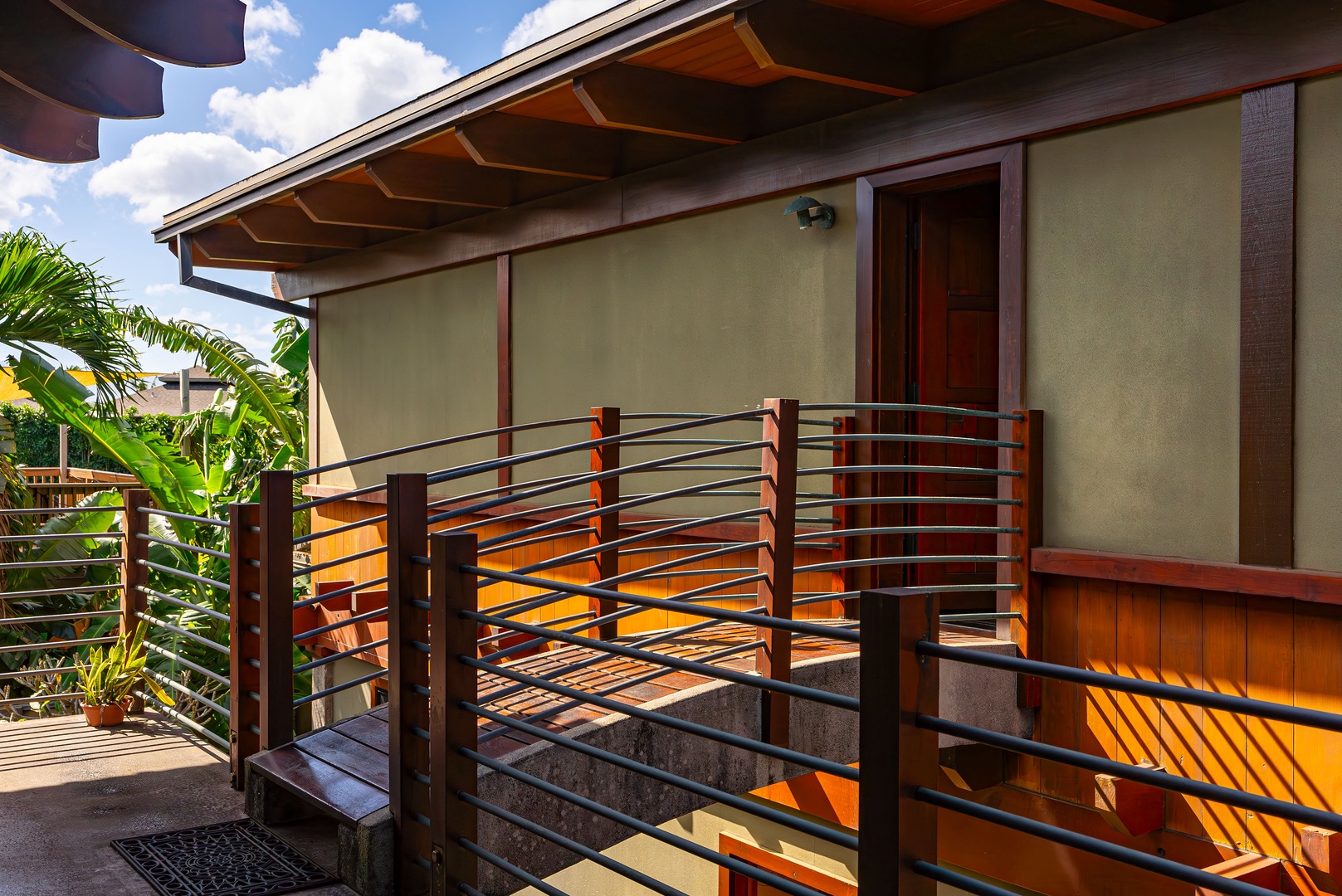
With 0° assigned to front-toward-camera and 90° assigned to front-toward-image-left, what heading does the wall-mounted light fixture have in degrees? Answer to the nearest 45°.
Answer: approximately 45°

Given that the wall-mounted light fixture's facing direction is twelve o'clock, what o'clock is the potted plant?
The potted plant is roughly at 1 o'clock from the wall-mounted light fixture.

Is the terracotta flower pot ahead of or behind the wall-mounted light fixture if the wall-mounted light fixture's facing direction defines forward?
ahead

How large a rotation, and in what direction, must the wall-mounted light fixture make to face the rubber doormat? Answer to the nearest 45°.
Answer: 0° — it already faces it
